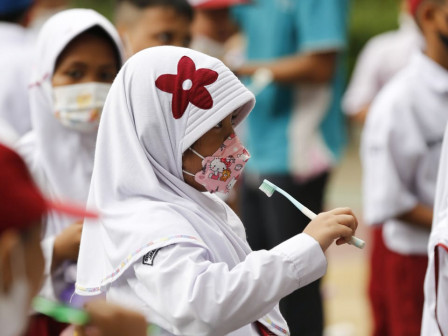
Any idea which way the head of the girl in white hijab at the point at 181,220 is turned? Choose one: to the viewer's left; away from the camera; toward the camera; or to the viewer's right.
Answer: to the viewer's right

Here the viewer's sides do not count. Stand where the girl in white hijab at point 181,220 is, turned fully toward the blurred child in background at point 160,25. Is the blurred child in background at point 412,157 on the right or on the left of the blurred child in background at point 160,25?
right

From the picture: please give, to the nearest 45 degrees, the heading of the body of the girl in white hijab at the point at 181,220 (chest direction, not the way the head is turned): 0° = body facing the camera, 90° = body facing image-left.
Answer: approximately 270°

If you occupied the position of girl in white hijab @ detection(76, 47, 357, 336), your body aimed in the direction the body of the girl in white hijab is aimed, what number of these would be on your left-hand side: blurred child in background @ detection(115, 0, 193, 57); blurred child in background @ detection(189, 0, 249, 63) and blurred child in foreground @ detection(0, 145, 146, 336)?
2

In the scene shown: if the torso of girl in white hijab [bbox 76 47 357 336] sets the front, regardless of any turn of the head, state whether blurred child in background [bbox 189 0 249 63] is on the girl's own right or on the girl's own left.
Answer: on the girl's own left

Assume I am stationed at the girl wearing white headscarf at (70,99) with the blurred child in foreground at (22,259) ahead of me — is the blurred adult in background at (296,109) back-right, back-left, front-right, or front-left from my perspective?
back-left

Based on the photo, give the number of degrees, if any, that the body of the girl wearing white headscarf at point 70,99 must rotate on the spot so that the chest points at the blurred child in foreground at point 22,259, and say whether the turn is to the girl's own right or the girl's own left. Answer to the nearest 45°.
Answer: approximately 45° to the girl's own right

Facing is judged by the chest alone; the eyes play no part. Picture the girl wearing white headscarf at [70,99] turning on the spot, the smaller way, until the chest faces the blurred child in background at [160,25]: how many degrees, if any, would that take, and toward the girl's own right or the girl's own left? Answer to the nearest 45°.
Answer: approximately 90° to the girl's own left
